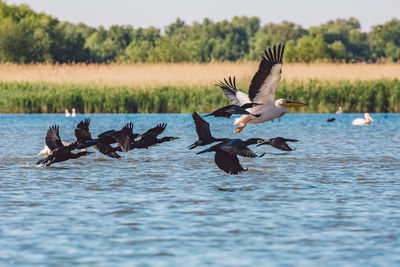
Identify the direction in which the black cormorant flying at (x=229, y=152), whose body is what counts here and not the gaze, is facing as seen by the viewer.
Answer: to the viewer's right

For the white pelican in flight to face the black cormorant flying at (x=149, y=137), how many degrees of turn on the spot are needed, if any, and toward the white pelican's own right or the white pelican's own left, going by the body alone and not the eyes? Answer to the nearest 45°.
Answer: approximately 180°

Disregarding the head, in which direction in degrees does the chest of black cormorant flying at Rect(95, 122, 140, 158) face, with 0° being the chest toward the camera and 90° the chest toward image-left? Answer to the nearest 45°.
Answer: approximately 270°

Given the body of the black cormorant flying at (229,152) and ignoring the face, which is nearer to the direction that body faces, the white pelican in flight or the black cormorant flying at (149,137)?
the white pelican in flight

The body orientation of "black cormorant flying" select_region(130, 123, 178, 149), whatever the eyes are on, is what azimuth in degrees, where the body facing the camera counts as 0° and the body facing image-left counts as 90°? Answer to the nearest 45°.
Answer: approximately 270°

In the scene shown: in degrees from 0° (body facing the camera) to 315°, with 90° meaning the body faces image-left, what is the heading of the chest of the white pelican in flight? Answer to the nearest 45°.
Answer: approximately 270°

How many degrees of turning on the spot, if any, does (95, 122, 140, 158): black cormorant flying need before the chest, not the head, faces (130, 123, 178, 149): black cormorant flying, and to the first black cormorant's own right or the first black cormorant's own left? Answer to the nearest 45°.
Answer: approximately 45° to the first black cormorant's own left

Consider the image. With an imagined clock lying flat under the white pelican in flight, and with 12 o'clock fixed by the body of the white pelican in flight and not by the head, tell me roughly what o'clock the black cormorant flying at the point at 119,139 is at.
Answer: The black cormorant flying is roughly at 5 o'clock from the white pelican in flight.
